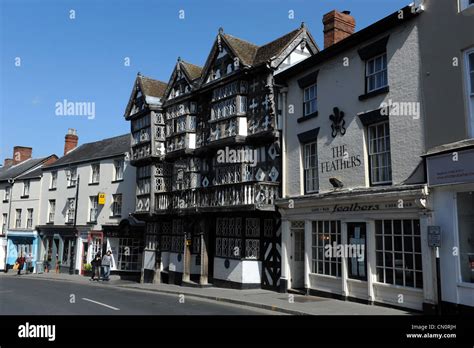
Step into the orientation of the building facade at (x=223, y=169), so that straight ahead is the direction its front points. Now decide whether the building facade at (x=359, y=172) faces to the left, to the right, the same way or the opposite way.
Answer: the same way

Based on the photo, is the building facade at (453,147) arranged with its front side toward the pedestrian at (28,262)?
no

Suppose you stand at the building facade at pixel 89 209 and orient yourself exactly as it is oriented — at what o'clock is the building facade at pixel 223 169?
the building facade at pixel 223 169 is roughly at 10 o'clock from the building facade at pixel 89 209.

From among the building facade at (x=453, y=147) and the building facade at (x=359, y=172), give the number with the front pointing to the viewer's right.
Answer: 0

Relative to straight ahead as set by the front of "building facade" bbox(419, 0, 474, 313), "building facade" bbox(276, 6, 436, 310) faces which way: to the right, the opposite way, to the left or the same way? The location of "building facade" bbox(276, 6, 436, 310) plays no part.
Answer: the same way

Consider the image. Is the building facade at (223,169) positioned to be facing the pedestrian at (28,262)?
no

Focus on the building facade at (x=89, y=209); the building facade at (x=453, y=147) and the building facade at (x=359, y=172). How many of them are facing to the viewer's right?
0

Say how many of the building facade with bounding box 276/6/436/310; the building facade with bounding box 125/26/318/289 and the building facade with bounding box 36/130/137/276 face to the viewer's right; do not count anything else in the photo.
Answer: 0

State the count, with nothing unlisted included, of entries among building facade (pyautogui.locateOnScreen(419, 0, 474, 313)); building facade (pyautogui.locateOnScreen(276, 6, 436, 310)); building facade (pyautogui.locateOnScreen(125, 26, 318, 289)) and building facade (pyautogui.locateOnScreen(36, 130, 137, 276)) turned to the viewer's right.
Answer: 0

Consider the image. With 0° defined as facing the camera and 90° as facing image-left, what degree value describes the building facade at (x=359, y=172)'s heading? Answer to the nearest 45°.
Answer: approximately 45°

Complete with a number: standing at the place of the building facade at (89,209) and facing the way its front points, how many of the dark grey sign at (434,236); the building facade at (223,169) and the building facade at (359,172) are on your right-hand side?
0

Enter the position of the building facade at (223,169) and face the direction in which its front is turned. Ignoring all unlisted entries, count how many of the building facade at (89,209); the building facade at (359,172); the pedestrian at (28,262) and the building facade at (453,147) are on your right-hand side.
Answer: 2

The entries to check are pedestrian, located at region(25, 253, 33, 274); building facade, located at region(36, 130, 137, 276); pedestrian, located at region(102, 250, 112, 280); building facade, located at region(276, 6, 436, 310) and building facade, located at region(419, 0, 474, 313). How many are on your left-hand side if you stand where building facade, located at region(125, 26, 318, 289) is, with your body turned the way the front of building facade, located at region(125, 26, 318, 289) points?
2

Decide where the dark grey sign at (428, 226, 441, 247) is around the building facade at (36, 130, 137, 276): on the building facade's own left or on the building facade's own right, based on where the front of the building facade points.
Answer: on the building facade's own left

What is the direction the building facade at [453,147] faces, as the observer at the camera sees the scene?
facing the viewer and to the left of the viewer

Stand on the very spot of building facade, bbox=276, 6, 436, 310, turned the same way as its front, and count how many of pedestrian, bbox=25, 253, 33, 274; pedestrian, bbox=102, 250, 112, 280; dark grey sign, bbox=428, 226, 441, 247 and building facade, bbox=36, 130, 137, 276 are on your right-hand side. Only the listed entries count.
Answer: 3

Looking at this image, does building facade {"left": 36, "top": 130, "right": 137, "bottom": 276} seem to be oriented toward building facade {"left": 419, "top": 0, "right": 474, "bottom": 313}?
no

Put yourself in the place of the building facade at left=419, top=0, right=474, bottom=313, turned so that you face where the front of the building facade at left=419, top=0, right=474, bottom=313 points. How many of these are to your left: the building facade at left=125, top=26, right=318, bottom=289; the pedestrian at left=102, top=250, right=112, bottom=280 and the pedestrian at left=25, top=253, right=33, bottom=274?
0
